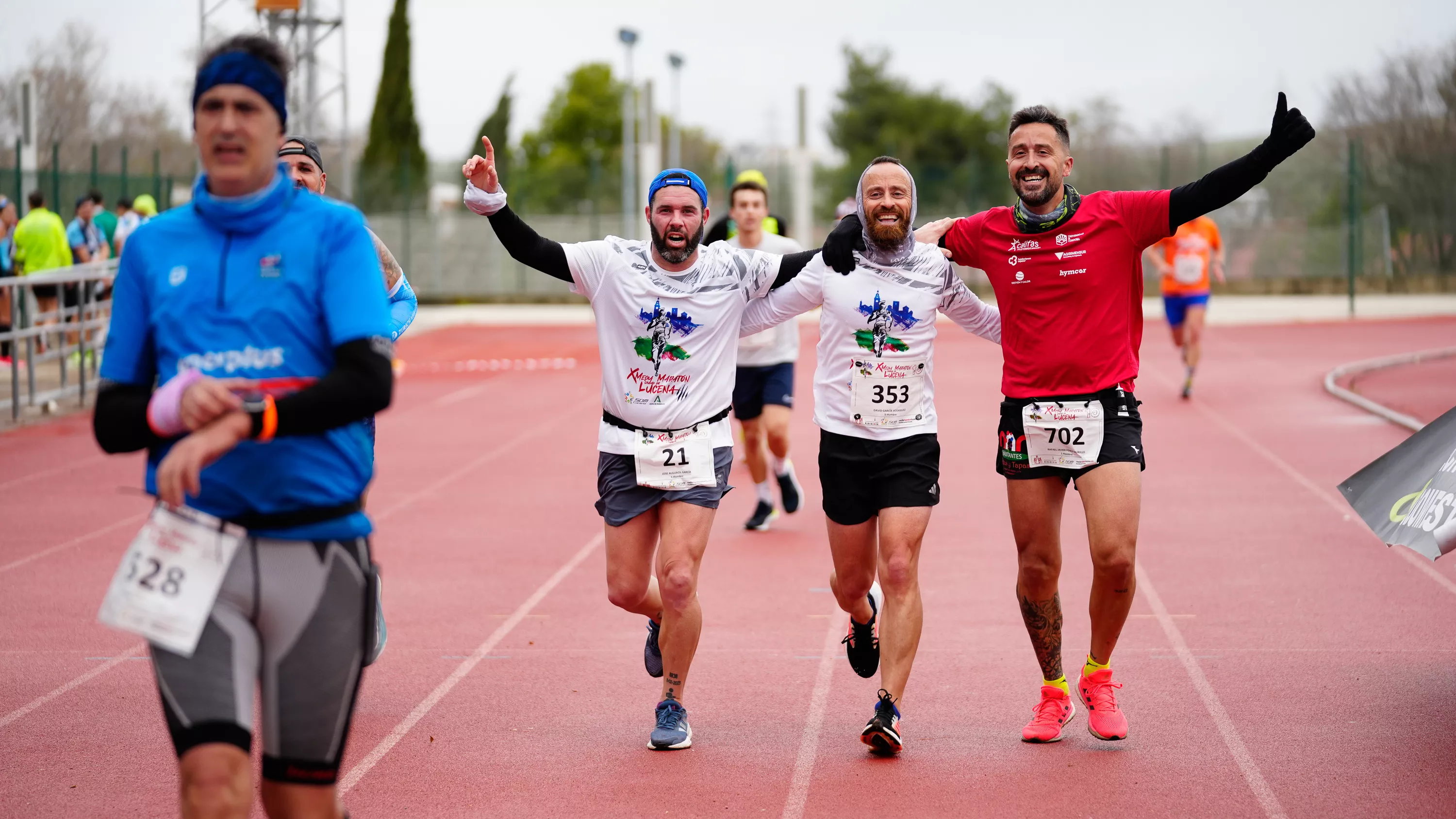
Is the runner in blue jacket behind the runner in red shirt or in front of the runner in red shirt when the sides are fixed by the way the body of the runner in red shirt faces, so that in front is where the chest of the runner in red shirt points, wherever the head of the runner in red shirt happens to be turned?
in front

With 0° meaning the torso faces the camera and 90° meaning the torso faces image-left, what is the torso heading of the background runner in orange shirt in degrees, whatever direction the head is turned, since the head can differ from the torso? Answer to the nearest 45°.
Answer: approximately 0°

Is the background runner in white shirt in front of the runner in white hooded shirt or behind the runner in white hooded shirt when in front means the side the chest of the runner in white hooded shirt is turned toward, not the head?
behind

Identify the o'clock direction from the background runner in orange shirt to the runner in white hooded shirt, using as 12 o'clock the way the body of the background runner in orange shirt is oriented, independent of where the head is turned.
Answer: The runner in white hooded shirt is roughly at 12 o'clock from the background runner in orange shirt.

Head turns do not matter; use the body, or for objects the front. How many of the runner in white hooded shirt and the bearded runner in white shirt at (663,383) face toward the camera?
2
